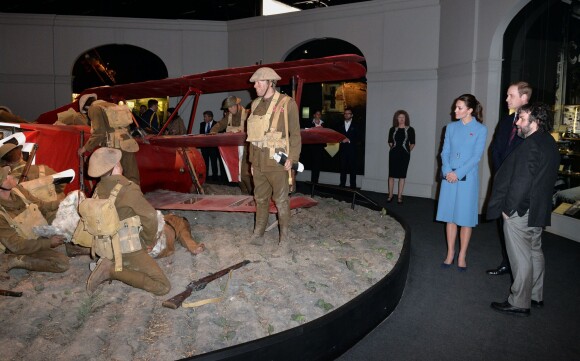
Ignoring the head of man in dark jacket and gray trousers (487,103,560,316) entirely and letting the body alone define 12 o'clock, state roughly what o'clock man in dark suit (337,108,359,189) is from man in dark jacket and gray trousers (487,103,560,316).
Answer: man in dark suit (337,108,359,189) is roughly at 2 o'clock from man in dark jacket and gray trousers (487,103,560,316).

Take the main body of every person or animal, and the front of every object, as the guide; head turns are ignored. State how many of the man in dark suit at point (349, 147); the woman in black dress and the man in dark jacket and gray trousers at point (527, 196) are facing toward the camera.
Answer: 2

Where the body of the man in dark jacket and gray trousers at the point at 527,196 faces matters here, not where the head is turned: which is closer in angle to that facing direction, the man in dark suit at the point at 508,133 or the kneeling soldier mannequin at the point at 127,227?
the kneeling soldier mannequin

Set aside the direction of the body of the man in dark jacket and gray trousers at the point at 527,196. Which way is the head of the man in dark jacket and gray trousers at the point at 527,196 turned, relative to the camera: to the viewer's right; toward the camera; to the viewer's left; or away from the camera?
to the viewer's left

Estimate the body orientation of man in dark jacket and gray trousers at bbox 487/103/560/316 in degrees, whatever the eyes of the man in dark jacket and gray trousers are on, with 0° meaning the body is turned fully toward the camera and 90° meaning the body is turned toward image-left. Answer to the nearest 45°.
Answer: approximately 90°

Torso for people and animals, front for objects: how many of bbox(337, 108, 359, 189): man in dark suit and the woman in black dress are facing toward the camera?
2

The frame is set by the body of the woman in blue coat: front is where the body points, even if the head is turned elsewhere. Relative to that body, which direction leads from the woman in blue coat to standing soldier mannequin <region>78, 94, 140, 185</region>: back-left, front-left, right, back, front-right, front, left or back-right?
front-right
